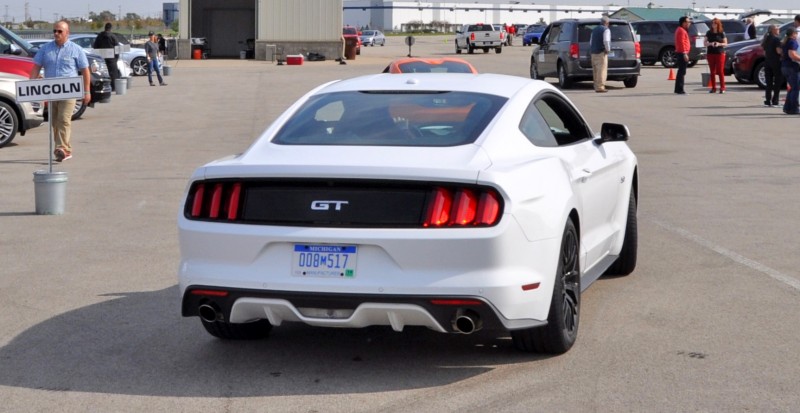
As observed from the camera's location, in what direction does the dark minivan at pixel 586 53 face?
facing away from the viewer and to the left of the viewer

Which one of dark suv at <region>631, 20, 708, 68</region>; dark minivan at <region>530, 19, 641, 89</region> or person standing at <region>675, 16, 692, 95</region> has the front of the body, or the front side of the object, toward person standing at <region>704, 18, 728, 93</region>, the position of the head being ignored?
person standing at <region>675, 16, 692, 95</region>

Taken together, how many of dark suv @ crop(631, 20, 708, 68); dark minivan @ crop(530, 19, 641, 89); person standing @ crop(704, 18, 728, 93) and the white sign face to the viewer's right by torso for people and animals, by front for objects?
0

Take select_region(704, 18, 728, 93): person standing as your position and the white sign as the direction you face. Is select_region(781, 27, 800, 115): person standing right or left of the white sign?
left

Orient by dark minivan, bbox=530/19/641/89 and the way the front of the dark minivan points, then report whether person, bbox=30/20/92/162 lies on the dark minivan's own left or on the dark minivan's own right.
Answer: on the dark minivan's own left

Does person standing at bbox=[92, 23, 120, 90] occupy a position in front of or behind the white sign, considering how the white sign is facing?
behind

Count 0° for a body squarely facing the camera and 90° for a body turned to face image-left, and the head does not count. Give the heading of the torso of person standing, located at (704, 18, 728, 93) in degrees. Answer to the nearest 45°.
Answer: approximately 0°

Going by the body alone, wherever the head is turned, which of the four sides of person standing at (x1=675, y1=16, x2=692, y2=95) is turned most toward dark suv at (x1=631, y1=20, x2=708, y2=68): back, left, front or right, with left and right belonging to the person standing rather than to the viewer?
left

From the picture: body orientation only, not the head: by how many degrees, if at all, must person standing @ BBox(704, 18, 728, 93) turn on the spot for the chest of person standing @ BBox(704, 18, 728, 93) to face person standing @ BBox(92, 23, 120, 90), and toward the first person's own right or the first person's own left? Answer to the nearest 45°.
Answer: approximately 90° to the first person's own right

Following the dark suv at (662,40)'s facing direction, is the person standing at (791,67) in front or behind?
behind

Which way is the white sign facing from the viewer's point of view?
toward the camera

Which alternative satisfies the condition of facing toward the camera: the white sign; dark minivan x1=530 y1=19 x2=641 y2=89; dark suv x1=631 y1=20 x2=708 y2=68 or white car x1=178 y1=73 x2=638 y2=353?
the white sign

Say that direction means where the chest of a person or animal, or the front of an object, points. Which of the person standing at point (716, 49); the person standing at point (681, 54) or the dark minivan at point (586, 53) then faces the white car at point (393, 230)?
the person standing at point (716, 49)

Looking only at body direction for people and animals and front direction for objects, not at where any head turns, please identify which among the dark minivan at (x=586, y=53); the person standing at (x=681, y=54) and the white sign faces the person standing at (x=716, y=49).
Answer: the person standing at (x=681, y=54)

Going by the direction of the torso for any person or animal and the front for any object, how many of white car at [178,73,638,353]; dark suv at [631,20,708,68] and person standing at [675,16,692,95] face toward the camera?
0

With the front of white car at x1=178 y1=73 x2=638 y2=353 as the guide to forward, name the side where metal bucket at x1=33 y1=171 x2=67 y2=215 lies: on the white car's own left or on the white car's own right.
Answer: on the white car's own left

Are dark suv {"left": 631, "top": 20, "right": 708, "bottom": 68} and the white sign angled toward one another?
no

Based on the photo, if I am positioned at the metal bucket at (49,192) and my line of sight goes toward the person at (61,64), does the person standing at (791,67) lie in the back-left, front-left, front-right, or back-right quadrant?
front-right
